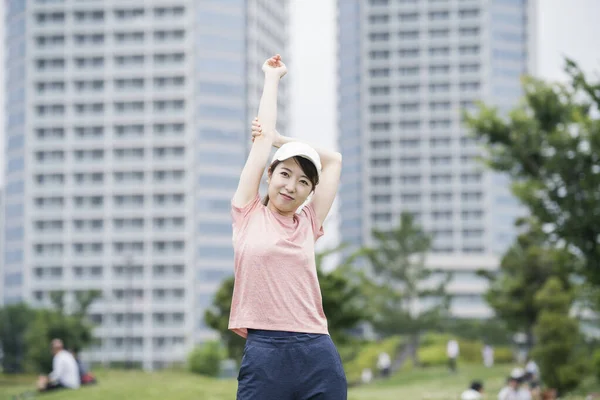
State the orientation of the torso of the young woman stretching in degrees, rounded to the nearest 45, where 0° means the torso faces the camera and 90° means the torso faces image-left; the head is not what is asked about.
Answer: approximately 0°

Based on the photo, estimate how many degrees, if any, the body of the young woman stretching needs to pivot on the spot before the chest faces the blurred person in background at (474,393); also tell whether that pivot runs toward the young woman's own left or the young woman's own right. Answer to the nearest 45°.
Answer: approximately 180°
